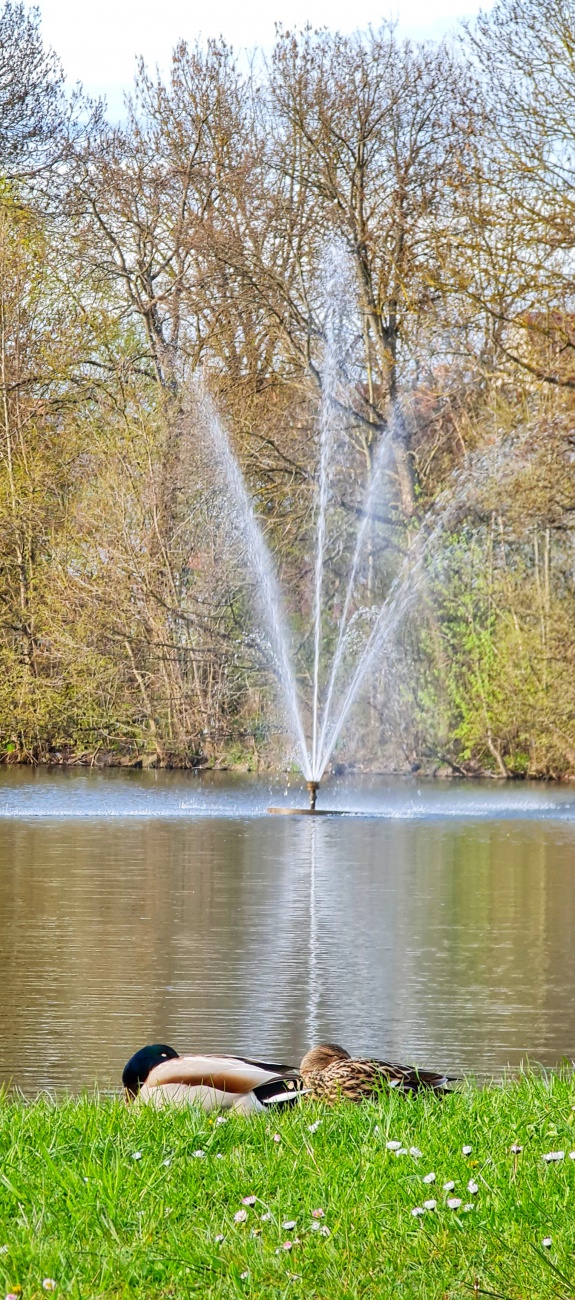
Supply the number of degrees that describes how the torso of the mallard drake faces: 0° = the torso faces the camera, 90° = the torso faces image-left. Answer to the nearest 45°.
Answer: approximately 90°

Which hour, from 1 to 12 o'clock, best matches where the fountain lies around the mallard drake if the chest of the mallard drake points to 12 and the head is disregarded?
The fountain is roughly at 3 o'clock from the mallard drake.

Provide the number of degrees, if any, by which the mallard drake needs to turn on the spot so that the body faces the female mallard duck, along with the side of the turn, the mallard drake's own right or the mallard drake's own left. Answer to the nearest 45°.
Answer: approximately 135° to the mallard drake's own right

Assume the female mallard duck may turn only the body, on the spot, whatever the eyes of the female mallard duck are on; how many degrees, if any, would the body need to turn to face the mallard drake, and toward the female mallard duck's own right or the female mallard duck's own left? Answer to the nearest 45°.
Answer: approximately 45° to the female mallard duck's own left

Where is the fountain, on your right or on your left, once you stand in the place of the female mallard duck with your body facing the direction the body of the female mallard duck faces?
on your right

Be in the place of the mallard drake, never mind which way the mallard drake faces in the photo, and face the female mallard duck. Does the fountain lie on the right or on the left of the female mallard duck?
left

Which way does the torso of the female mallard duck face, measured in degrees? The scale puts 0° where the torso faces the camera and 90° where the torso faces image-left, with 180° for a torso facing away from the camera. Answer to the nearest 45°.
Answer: approximately 90°

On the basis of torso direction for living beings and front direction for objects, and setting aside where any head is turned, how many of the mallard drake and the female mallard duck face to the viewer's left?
2
